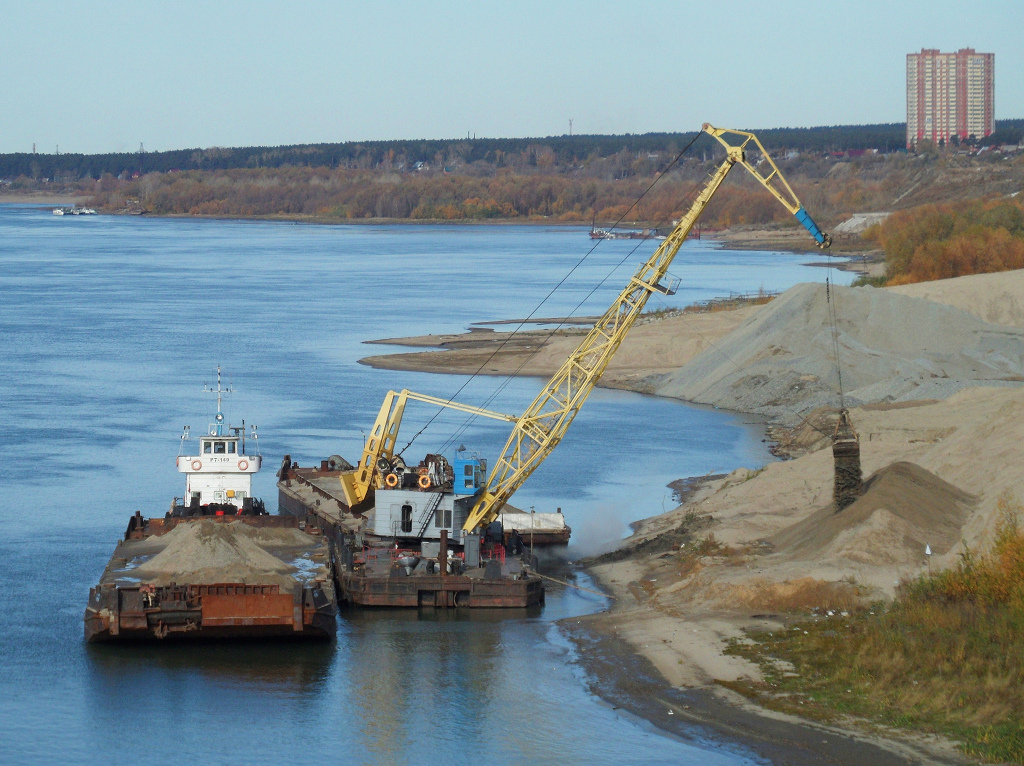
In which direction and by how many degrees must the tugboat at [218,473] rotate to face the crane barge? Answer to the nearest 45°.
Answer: approximately 45° to its left

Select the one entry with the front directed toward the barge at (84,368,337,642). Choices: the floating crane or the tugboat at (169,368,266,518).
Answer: the tugboat

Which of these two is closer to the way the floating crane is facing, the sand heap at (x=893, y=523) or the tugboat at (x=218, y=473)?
the sand heap

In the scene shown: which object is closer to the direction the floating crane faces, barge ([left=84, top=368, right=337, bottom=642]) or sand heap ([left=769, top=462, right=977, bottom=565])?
the sand heap

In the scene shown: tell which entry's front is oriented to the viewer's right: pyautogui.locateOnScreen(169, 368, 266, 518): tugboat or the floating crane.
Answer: the floating crane

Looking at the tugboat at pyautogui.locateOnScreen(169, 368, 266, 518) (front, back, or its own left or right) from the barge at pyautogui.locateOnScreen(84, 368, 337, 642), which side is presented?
front

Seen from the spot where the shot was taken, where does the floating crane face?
facing to the right of the viewer

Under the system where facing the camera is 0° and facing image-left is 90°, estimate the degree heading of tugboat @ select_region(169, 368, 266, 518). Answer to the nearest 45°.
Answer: approximately 0°

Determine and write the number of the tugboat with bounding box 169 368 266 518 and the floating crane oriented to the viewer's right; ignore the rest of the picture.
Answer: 1

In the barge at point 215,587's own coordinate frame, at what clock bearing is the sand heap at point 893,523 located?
The sand heap is roughly at 9 o'clock from the barge.

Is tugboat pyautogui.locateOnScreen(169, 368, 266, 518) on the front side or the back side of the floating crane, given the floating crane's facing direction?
on the back side

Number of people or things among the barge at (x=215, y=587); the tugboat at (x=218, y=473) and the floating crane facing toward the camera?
2

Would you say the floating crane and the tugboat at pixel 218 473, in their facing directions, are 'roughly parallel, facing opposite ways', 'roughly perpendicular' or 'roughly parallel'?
roughly perpendicular

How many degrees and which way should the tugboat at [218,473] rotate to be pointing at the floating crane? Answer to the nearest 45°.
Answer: approximately 45° to its left

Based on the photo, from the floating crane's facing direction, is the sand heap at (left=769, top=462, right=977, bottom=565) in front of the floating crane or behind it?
in front
